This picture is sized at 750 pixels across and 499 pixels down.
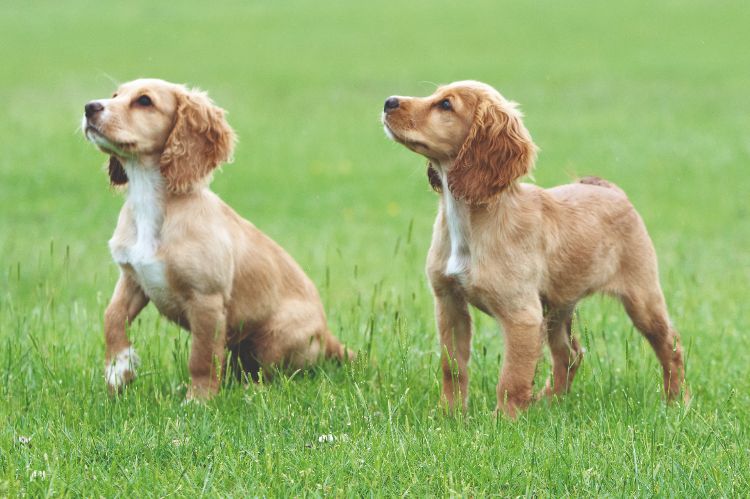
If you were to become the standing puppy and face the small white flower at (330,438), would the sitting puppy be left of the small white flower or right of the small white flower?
right

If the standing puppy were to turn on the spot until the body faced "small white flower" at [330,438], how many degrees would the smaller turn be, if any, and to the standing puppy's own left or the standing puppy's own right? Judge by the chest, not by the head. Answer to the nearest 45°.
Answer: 0° — it already faces it

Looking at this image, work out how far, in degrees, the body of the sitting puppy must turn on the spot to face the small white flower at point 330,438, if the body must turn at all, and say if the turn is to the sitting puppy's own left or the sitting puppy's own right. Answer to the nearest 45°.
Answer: approximately 90° to the sitting puppy's own left

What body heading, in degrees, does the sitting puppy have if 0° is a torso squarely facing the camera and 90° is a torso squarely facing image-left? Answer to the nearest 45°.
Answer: approximately 45°

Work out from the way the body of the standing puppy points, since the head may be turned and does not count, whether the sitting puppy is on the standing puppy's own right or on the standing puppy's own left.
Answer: on the standing puppy's own right

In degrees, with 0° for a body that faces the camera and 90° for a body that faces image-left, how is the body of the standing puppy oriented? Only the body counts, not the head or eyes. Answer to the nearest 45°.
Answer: approximately 45°

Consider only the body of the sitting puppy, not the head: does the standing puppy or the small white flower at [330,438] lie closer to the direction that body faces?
the small white flower

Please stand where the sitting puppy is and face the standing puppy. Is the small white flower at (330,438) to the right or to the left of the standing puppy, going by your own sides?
right
